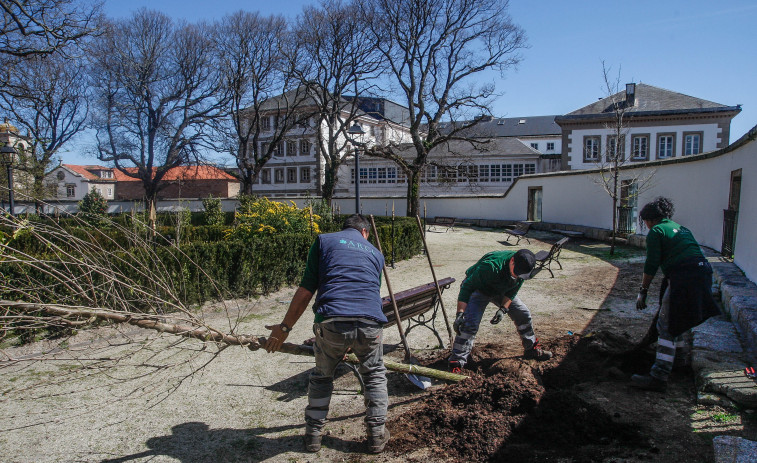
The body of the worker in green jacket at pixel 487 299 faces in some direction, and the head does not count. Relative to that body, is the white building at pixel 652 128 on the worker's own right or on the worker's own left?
on the worker's own left

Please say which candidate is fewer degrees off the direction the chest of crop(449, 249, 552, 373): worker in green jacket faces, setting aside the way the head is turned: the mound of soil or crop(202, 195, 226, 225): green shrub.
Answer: the mound of soil

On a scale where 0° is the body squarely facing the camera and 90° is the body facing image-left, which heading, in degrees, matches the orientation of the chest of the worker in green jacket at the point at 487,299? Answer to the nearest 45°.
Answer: approximately 315°

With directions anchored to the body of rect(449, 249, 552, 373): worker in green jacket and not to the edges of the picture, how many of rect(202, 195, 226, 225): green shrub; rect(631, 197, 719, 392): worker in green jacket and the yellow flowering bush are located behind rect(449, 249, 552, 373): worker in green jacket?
2

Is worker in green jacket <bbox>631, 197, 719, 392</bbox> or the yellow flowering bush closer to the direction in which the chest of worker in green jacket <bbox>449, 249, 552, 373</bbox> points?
the worker in green jacket

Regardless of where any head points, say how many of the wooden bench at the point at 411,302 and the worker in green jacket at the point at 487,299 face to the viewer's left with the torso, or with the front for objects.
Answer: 0

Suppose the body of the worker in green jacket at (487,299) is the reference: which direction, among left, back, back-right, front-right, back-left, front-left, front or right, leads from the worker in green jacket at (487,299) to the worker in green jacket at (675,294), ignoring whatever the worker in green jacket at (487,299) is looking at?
front-left

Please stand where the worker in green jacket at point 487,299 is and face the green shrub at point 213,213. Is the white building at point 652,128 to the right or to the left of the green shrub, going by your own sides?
right

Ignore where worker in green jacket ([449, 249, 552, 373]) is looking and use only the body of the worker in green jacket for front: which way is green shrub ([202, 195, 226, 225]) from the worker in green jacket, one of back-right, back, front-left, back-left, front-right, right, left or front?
back

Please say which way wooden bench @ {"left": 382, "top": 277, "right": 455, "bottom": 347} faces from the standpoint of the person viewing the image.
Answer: facing away from the viewer and to the left of the viewer

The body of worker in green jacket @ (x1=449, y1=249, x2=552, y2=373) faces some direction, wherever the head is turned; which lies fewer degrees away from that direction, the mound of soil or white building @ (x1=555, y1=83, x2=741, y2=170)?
the mound of soil

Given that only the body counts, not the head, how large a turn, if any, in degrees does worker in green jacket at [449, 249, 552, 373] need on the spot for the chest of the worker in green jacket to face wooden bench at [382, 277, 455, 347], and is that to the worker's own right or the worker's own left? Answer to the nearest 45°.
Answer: approximately 180°

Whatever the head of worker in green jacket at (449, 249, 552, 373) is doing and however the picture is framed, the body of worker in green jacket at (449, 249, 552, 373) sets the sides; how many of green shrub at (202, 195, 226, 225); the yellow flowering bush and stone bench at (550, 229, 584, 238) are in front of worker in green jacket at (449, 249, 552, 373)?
0
